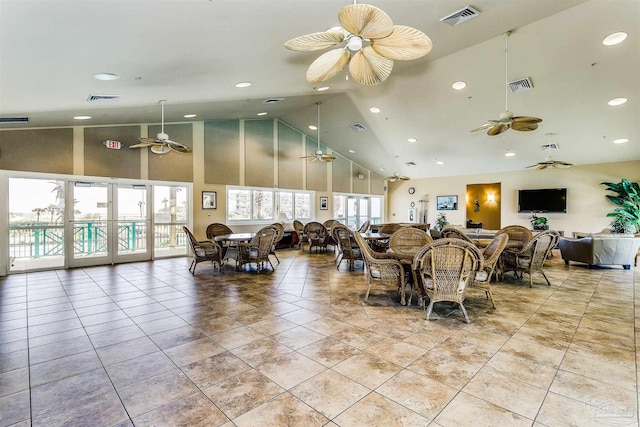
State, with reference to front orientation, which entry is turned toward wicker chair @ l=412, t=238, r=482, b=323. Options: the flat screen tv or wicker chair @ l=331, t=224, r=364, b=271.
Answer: the flat screen tv

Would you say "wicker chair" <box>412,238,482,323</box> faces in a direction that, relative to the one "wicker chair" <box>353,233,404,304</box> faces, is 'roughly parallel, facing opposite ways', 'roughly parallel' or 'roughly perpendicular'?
roughly perpendicular

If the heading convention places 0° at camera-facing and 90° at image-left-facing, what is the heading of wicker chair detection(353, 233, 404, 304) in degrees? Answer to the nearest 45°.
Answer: approximately 270°

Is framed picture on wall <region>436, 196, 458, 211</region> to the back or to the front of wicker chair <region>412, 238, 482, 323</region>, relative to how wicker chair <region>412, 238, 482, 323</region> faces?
to the front

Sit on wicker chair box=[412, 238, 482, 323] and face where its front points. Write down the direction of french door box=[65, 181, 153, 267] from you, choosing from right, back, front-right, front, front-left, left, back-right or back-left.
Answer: left

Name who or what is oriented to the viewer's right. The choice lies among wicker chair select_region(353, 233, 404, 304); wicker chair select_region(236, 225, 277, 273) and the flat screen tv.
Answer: wicker chair select_region(353, 233, 404, 304)

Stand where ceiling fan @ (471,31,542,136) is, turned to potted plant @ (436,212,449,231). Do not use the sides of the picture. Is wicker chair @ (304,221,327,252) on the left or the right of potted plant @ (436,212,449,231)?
left

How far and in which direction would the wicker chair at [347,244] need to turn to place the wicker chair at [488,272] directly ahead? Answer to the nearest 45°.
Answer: approximately 90° to its right

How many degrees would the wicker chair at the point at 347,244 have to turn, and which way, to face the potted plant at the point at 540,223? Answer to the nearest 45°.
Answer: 0° — it already faces it

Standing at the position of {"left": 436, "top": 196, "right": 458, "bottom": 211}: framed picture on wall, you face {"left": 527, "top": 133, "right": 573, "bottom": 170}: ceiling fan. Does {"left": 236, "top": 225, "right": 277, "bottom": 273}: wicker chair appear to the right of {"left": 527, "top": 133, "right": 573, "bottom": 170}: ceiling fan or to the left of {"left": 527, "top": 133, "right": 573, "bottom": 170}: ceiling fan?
right

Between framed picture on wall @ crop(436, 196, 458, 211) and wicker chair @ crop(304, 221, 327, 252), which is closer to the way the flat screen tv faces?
the wicker chair

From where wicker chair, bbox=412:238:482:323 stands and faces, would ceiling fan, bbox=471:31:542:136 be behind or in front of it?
in front

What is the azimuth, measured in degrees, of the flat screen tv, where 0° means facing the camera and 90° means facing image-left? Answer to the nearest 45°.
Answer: approximately 0°

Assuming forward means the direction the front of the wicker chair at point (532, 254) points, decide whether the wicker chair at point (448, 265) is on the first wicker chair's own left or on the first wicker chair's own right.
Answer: on the first wicker chair's own left

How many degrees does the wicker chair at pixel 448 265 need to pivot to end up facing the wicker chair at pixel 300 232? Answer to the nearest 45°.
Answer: approximately 45° to its left

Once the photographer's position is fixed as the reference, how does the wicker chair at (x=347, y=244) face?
facing away from the viewer and to the right of the viewer

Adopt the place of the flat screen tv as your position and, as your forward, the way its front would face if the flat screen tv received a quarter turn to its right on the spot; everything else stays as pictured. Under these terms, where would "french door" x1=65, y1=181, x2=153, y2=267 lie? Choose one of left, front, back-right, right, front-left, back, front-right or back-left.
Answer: front-left

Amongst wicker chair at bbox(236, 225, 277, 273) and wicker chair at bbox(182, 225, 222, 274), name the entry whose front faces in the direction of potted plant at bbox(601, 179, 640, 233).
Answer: wicker chair at bbox(182, 225, 222, 274)

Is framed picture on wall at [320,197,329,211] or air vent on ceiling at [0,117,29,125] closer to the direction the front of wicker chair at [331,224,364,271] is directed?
the framed picture on wall

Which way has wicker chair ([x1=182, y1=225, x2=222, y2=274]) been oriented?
to the viewer's right

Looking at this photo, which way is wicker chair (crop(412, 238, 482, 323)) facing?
away from the camera
